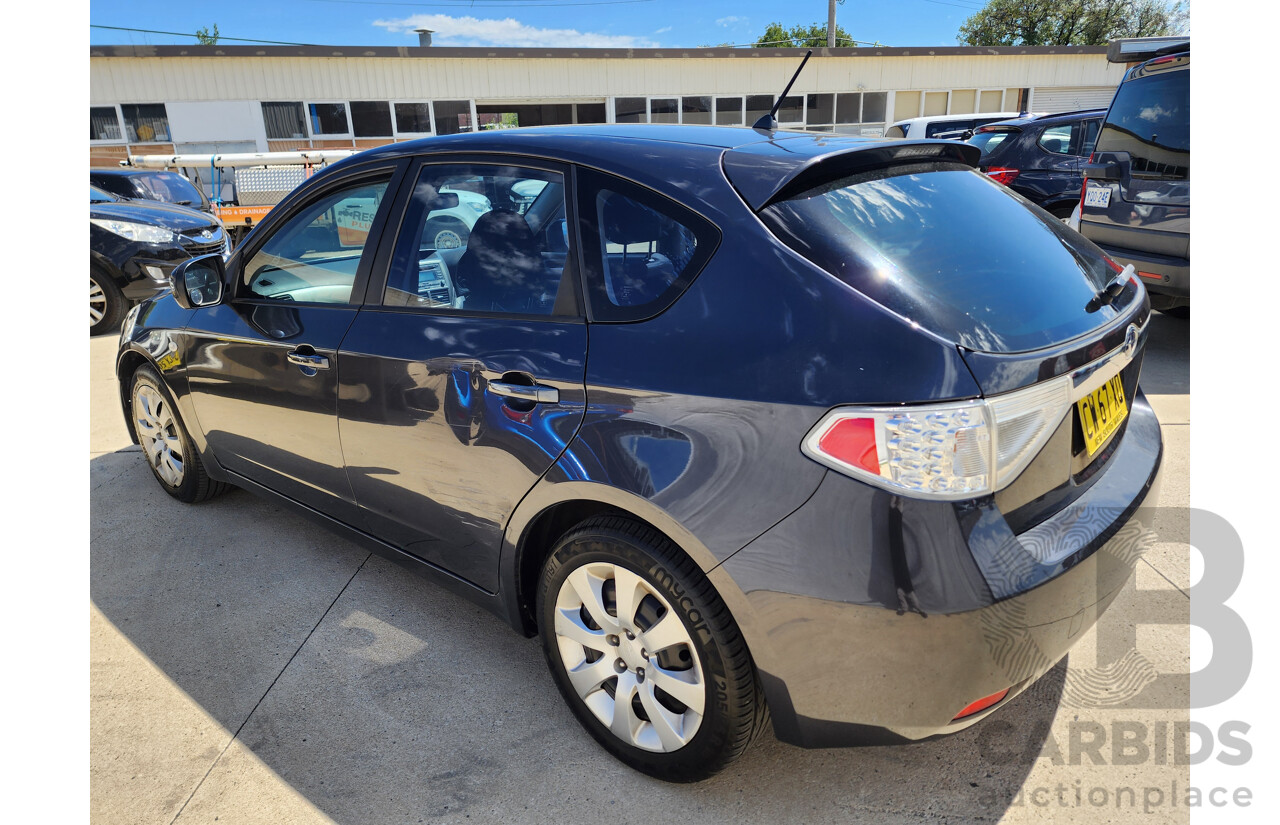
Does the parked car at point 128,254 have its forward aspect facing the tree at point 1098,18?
no

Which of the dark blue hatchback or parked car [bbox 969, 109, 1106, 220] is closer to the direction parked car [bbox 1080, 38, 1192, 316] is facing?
the parked car

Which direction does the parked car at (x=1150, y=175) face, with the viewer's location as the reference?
facing away from the viewer and to the right of the viewer

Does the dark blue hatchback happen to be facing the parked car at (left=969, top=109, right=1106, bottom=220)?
no

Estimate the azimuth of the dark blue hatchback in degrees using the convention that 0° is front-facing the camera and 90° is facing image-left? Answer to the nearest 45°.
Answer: approximately 135°

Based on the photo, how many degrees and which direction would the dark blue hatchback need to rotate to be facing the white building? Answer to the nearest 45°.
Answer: approximately 45° to its right

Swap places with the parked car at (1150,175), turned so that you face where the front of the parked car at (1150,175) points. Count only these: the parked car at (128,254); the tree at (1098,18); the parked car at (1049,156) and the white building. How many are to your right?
0

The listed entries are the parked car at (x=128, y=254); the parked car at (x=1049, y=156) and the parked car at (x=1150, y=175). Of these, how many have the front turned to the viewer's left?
0

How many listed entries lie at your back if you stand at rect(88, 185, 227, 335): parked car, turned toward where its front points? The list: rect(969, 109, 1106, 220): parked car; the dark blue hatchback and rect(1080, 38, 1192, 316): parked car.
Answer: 0

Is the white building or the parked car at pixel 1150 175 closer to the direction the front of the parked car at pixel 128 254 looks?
the parked car

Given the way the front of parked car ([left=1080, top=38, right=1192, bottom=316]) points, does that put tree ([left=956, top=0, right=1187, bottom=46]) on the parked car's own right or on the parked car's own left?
on the parked car's own left

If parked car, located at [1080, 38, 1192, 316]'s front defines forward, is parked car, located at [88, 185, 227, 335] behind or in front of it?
behind

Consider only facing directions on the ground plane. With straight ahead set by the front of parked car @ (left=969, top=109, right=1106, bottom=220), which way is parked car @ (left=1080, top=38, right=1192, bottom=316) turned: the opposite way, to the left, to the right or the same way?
the same way

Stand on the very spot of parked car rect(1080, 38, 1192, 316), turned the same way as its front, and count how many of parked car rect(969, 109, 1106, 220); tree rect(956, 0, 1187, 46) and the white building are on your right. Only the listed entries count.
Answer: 0
